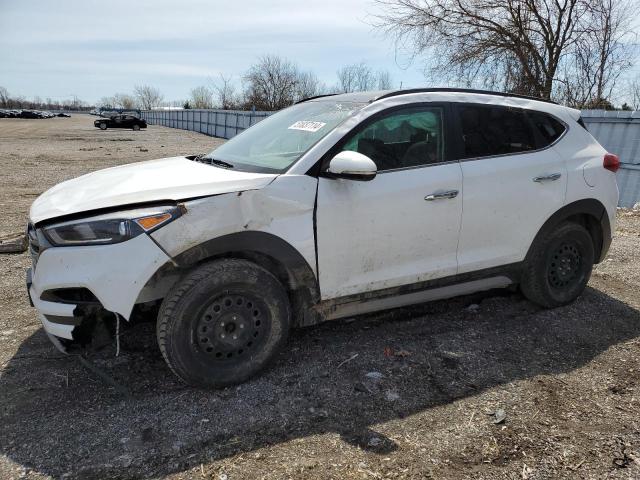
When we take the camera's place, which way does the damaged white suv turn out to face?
facing the viewer and to the left of the viewer

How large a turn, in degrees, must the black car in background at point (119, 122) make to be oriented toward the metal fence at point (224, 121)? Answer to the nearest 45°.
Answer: approximately 135° to its left

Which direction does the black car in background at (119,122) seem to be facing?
to the viewer's left

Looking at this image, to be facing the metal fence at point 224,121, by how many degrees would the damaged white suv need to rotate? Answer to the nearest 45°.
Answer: approximately 135° to its right

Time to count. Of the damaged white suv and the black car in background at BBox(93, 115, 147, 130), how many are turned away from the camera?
0

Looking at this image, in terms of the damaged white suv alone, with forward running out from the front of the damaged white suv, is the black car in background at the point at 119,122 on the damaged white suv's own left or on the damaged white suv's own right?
on the damaged white suv's own right

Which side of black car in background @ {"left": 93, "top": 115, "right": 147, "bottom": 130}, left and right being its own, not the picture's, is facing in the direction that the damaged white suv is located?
left
